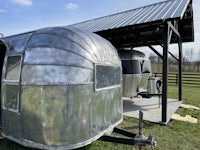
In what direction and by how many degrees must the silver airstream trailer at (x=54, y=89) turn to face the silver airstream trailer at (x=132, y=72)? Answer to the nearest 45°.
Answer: approximately 90° to its left

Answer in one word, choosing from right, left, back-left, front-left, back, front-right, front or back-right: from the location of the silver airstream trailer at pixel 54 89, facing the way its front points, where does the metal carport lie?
left

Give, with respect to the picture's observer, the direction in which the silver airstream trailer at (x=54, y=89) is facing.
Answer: facing the viewer and to the right of the viewer
